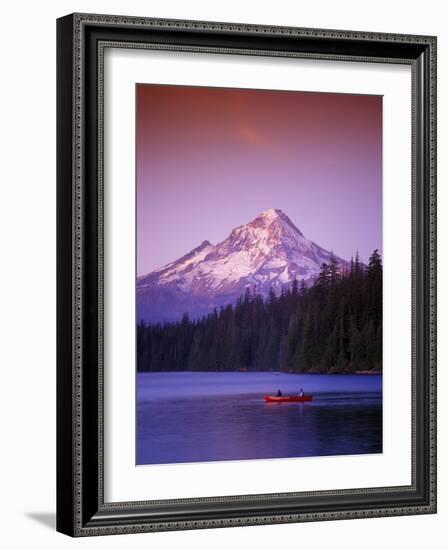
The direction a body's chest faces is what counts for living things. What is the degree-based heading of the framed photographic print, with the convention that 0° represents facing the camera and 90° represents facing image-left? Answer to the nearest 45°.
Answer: approximately 315°
